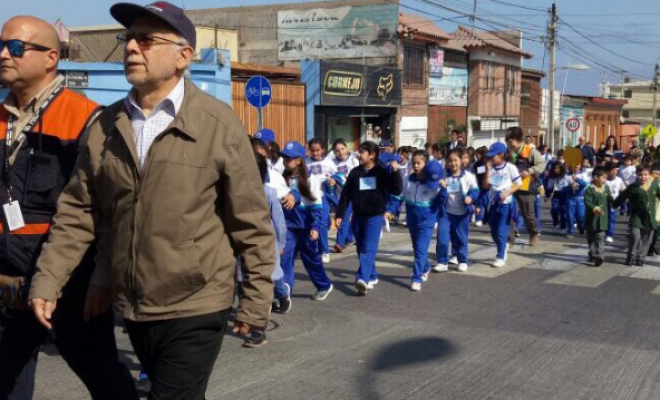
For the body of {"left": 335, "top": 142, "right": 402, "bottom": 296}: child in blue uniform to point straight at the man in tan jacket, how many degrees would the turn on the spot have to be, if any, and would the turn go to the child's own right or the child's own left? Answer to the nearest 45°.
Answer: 0° — they already face them

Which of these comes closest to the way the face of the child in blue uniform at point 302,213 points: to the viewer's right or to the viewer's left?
to the viewer's left

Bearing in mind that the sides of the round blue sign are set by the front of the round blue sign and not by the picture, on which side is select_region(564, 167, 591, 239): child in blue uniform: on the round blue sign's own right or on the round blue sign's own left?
on the round blue sign's own left

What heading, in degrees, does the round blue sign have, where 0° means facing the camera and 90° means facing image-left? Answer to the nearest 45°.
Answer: approximately 0°

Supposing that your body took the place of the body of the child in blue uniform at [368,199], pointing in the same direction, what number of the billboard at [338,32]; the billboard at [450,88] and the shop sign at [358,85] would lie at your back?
3

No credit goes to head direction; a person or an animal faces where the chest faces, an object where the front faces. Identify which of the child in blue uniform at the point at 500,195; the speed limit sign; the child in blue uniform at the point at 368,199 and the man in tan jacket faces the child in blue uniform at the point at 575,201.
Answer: the speed limit sign

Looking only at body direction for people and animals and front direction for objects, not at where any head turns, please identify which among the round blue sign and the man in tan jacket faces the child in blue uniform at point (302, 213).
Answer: the round blue sign

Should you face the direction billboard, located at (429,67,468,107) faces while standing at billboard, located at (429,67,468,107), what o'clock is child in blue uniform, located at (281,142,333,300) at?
The child in blue uniform is roughly at 12 o'clock from the billboard.
